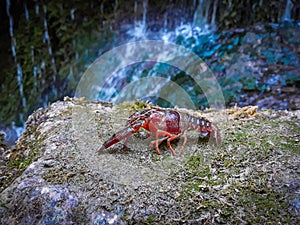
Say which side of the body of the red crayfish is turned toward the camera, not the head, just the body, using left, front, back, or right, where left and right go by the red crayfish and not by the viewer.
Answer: left
